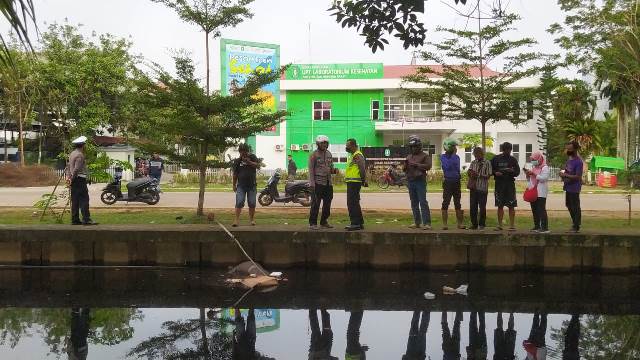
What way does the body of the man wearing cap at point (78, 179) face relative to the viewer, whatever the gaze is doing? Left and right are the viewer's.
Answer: facing to the right of the viewer

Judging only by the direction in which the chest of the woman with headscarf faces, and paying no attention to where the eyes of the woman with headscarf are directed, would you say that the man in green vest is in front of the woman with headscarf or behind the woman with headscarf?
in front

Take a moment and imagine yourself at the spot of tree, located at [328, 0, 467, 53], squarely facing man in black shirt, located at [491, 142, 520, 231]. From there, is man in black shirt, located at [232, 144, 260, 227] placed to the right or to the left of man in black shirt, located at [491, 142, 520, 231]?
left

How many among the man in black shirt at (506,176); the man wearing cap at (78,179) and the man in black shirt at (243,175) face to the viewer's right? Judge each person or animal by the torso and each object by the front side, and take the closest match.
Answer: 1

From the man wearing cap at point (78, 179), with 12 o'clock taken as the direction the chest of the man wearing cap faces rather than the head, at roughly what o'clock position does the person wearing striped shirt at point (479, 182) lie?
The person wearing striped shirt is roughly at 1 o'clock from the man wearing cap.

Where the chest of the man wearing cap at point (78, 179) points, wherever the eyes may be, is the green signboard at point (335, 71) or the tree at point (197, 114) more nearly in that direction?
the tree

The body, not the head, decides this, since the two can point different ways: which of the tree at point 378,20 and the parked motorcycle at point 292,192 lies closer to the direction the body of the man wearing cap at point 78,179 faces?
the parked motorcycle

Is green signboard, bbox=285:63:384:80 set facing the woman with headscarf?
yes

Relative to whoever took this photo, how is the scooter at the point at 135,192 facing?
facing to the left of the viewer

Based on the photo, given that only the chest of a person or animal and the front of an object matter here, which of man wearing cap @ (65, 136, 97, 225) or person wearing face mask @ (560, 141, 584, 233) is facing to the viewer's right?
the man wearing cap

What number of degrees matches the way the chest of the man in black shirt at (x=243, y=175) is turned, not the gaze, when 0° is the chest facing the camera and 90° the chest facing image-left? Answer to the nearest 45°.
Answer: approximately 0°
